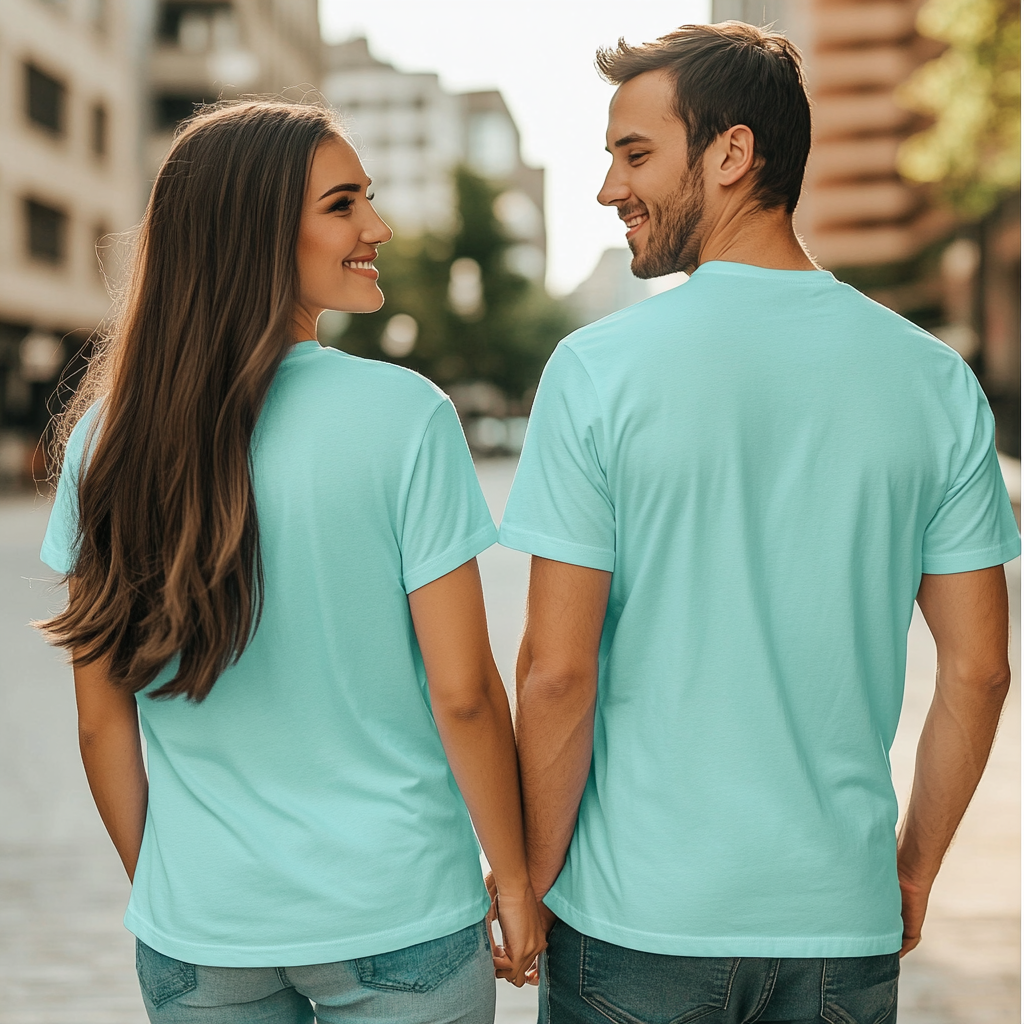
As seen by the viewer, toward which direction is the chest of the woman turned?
away from the camera

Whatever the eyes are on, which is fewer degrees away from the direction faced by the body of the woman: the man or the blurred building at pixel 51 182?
the blurred building

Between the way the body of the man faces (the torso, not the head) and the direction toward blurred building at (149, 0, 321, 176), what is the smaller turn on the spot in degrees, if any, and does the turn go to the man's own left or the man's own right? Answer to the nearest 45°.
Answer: approximately 45° to the man's own left

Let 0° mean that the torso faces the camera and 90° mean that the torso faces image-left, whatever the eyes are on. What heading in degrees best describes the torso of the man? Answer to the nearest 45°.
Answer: approximately 180°

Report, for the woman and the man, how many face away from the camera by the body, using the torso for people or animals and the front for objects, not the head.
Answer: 2

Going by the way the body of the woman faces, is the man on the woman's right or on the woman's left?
on the woman's right

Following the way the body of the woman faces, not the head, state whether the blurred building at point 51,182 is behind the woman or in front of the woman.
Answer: in front

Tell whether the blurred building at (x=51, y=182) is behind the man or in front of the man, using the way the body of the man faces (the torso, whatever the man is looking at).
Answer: in front

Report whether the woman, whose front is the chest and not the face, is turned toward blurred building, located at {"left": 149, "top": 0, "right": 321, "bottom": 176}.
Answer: yes

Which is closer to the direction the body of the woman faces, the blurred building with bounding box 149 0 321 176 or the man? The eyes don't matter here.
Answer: the blurred building

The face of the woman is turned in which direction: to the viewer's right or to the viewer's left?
to the viewer's right

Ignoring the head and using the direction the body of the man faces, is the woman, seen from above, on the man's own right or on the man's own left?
on the man's own left
